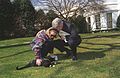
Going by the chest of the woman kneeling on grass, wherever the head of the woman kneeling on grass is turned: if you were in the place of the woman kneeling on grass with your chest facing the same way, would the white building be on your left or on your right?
on your left

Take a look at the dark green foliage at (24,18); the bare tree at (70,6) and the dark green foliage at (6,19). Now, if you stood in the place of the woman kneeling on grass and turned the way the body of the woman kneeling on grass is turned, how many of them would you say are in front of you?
0
